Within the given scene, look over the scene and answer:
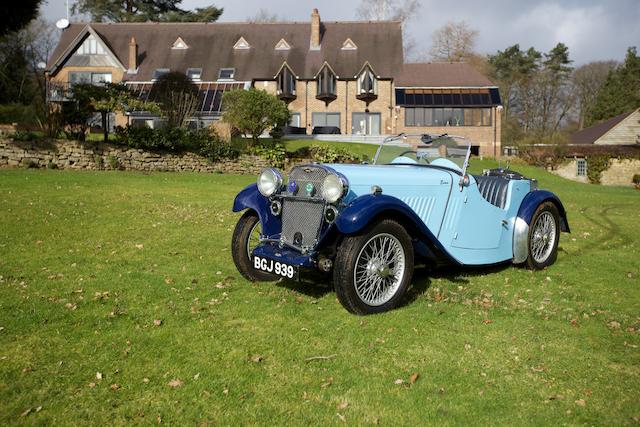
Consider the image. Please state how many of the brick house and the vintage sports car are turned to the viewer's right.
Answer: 0

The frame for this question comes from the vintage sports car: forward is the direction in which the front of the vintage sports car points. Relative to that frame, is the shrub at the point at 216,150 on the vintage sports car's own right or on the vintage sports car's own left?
on the vintage sports car's own right

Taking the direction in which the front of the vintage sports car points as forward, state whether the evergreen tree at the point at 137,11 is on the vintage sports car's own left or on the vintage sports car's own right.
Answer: on the vintage sports car's own right

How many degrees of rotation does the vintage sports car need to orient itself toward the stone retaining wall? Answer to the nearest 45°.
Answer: approximately 90° to its right

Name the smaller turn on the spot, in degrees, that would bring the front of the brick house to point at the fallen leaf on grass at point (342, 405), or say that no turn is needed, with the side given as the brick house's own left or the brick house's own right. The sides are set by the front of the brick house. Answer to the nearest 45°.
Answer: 0° — it already faces it

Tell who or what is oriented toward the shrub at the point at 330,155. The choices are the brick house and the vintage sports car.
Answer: the brick house

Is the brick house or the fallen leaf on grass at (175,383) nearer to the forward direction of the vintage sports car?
the fallen leaf on grass

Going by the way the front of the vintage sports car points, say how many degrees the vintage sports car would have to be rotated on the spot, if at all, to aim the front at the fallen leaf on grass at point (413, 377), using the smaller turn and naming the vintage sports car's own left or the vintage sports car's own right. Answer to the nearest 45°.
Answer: approximately 45° to the vintage sports car's own left

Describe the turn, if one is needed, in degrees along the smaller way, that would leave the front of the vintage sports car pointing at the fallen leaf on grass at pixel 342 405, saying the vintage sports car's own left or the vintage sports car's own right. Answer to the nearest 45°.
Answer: approximately 45° to the vintage sports car's own left

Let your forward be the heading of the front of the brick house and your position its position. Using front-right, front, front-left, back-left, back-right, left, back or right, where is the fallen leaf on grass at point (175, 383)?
front

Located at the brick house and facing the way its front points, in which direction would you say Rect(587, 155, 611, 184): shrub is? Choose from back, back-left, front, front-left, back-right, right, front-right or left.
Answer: left

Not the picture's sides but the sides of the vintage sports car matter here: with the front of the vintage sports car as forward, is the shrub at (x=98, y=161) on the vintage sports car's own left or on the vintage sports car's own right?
on the vintage sports car's own right

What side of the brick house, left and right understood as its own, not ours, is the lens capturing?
front

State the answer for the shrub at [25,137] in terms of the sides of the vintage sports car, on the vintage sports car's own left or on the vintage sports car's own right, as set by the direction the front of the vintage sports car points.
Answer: on the vintage sports car's own right

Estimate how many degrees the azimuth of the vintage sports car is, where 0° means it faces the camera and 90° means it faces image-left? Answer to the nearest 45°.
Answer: approximately 45°

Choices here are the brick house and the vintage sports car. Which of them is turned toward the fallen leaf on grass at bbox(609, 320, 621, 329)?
the brick house

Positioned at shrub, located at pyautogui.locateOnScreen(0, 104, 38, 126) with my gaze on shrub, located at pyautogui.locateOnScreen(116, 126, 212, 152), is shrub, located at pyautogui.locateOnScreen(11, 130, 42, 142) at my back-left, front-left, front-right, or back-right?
front-right
